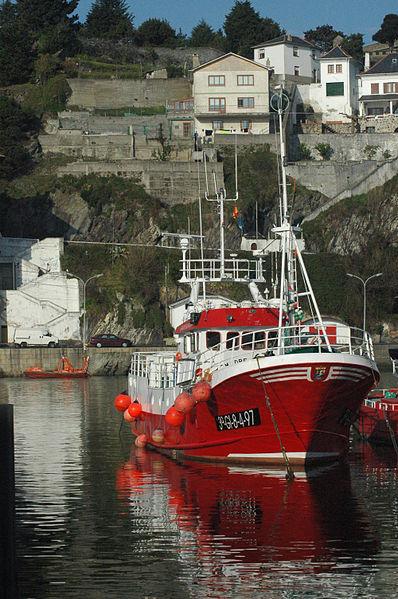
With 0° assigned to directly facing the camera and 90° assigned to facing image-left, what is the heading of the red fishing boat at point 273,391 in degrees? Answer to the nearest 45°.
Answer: approximately 315°
